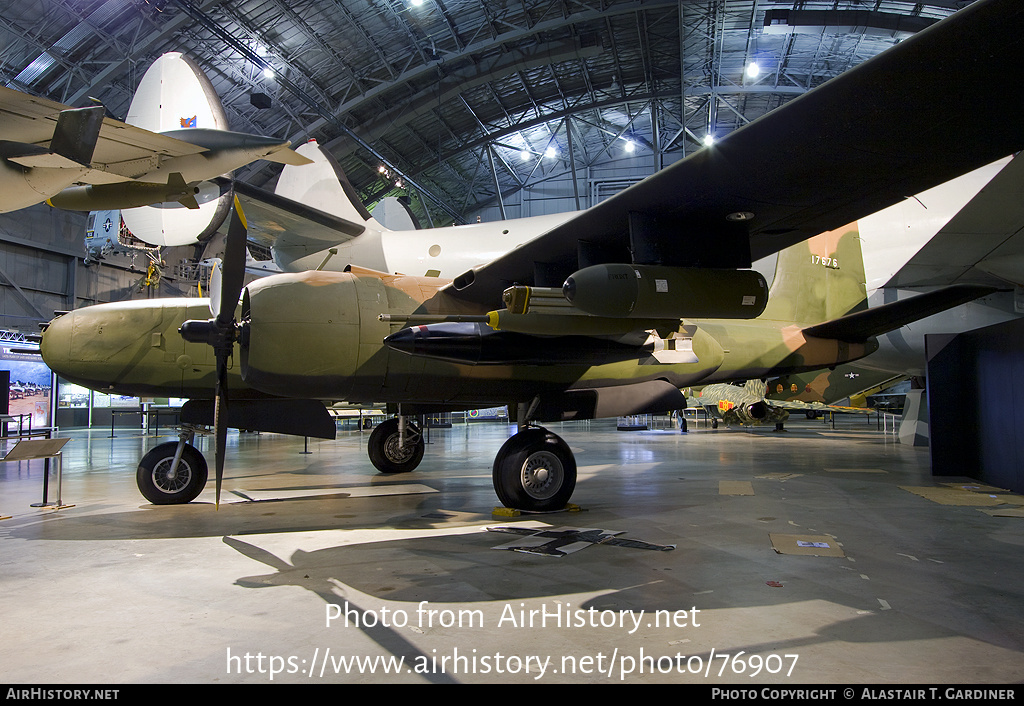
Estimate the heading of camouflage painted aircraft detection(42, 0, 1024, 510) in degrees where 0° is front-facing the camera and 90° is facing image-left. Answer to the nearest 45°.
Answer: approximately 45°
